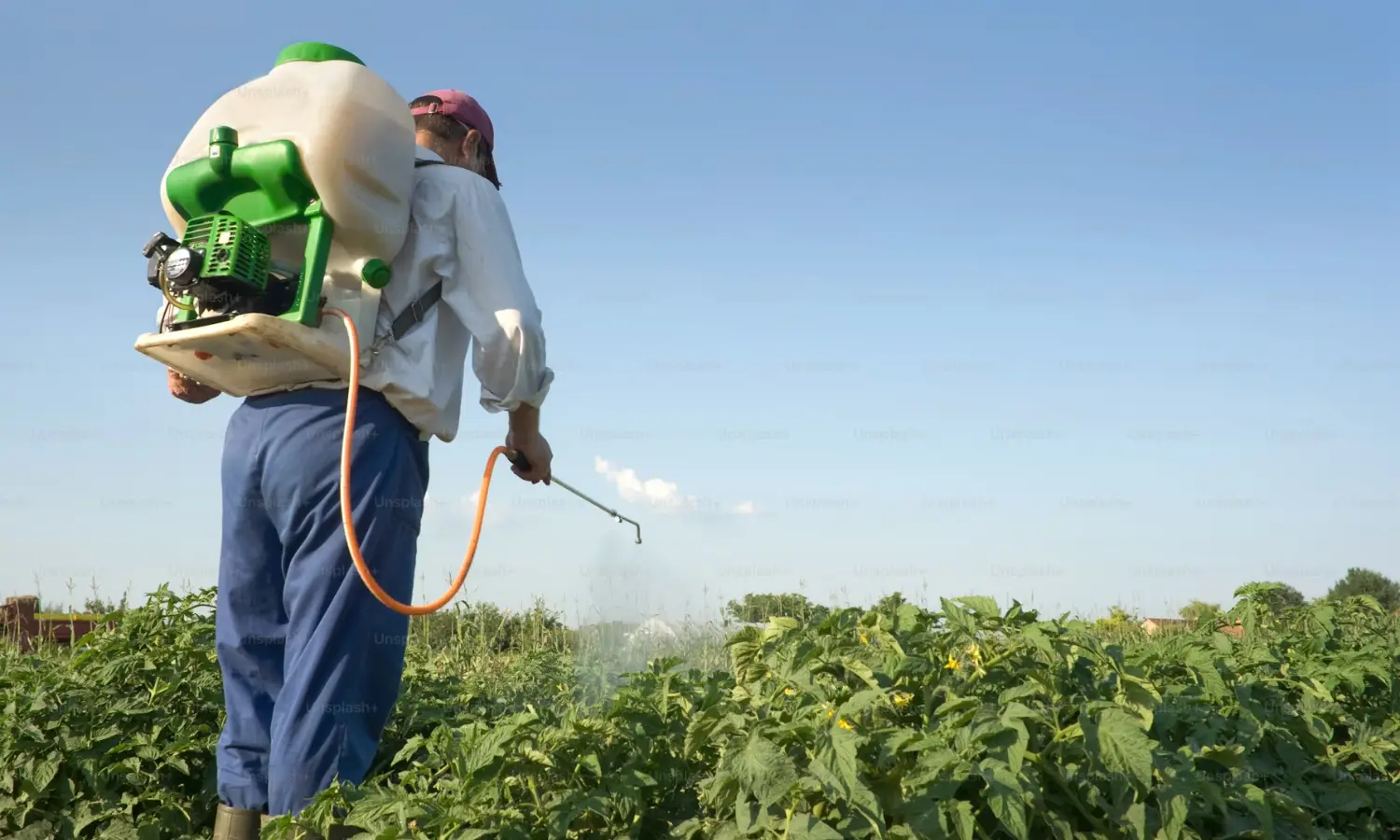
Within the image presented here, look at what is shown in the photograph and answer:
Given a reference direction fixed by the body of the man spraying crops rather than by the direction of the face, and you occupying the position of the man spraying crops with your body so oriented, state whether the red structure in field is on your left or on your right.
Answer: on your left

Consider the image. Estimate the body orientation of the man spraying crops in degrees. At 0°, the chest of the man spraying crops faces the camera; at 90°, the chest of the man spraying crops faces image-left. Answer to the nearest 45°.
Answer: approximately 225°
